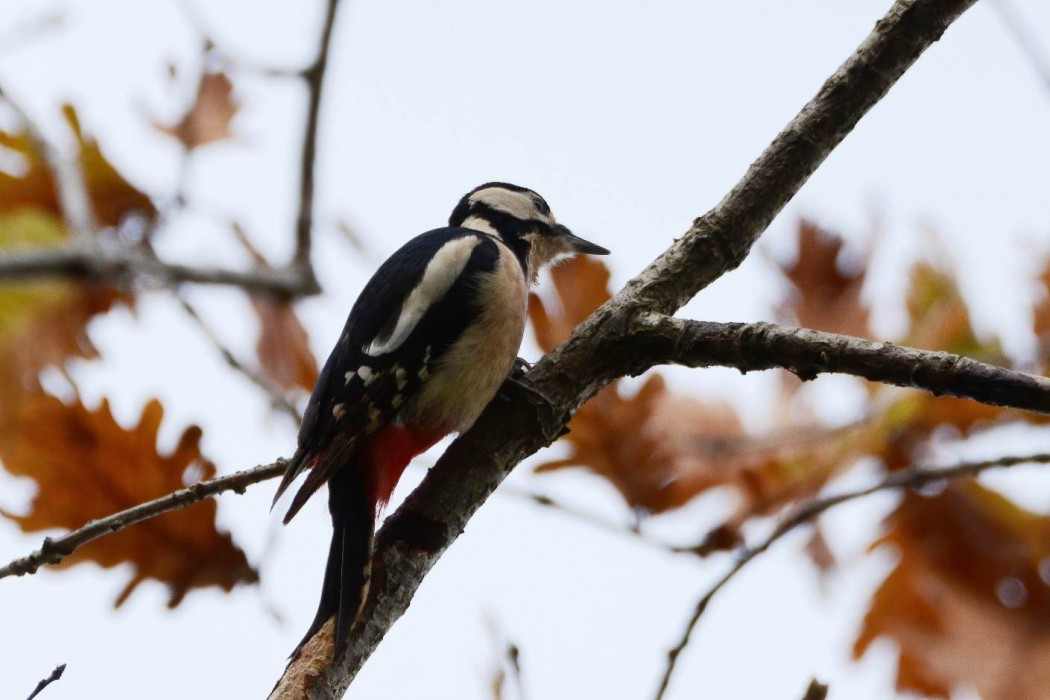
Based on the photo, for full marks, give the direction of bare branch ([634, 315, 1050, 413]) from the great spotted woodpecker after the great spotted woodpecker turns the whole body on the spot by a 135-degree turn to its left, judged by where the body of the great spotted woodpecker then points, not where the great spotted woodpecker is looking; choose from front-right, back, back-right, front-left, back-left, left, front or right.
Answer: back

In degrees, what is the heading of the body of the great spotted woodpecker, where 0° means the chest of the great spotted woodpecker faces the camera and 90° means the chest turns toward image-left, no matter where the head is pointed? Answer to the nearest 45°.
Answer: approximately 270°

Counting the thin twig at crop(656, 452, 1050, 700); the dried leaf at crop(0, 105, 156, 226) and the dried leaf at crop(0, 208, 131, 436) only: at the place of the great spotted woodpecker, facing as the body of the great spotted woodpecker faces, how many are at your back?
2

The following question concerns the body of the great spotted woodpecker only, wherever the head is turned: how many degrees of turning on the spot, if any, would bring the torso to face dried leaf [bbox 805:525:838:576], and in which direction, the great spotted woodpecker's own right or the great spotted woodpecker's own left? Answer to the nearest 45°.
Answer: approximately 45° to the great spotted woodpecker's own left

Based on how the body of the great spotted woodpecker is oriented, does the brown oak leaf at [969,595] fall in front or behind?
in front
